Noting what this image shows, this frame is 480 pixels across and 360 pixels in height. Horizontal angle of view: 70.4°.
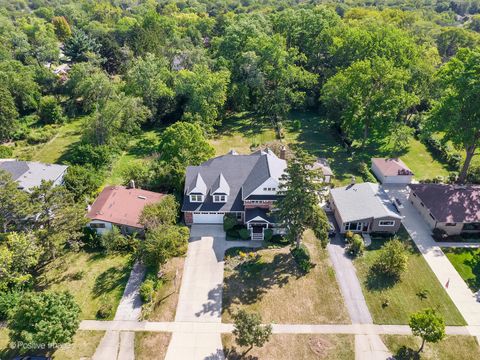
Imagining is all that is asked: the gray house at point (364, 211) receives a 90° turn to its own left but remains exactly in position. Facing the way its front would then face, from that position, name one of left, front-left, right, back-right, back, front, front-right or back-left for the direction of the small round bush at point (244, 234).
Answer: back-right

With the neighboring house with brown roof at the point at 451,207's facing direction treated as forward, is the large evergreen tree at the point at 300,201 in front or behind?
in front

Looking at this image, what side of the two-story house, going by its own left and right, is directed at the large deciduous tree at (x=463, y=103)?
left

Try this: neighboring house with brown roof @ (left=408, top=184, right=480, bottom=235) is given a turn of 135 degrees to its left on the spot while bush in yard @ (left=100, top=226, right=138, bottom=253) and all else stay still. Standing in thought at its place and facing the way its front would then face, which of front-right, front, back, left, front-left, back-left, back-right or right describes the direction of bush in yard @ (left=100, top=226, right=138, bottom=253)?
back

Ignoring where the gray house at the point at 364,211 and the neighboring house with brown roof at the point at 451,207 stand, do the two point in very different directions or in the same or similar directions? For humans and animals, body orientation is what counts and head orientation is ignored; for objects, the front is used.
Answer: same or similar directions

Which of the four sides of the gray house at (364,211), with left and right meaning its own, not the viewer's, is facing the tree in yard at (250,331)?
front

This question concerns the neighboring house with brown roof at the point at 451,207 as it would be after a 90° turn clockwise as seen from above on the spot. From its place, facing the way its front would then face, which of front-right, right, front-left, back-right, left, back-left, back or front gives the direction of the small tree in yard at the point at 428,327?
left

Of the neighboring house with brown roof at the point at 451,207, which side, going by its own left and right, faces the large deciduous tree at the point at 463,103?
back

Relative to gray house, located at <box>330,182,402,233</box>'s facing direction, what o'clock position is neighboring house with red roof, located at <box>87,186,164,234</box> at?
The neighboring house with red roof is roughly at 2 o'clock from the gray house.

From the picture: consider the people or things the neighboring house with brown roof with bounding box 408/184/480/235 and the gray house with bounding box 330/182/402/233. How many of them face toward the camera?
2

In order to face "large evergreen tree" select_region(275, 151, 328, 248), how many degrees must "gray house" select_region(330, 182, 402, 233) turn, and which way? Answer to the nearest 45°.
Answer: approximately 45° to its right

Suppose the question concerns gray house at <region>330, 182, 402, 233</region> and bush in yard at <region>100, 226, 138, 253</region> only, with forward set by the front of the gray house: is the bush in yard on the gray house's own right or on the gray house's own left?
on the gray house's own right

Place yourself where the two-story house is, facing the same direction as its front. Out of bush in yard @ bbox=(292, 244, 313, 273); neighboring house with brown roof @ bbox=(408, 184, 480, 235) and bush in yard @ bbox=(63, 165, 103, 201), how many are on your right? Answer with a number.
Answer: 1

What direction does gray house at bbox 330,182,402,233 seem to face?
toward the camera

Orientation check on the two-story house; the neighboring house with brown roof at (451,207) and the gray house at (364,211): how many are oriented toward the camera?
3

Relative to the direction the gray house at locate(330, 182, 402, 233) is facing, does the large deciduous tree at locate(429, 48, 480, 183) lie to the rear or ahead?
to the rear

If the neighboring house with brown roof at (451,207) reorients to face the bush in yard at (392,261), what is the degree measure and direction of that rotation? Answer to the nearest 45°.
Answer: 0° — it already faces it

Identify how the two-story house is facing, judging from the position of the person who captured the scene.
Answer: facing the viewer

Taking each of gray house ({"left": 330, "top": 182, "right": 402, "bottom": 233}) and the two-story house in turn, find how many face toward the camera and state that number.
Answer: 2
